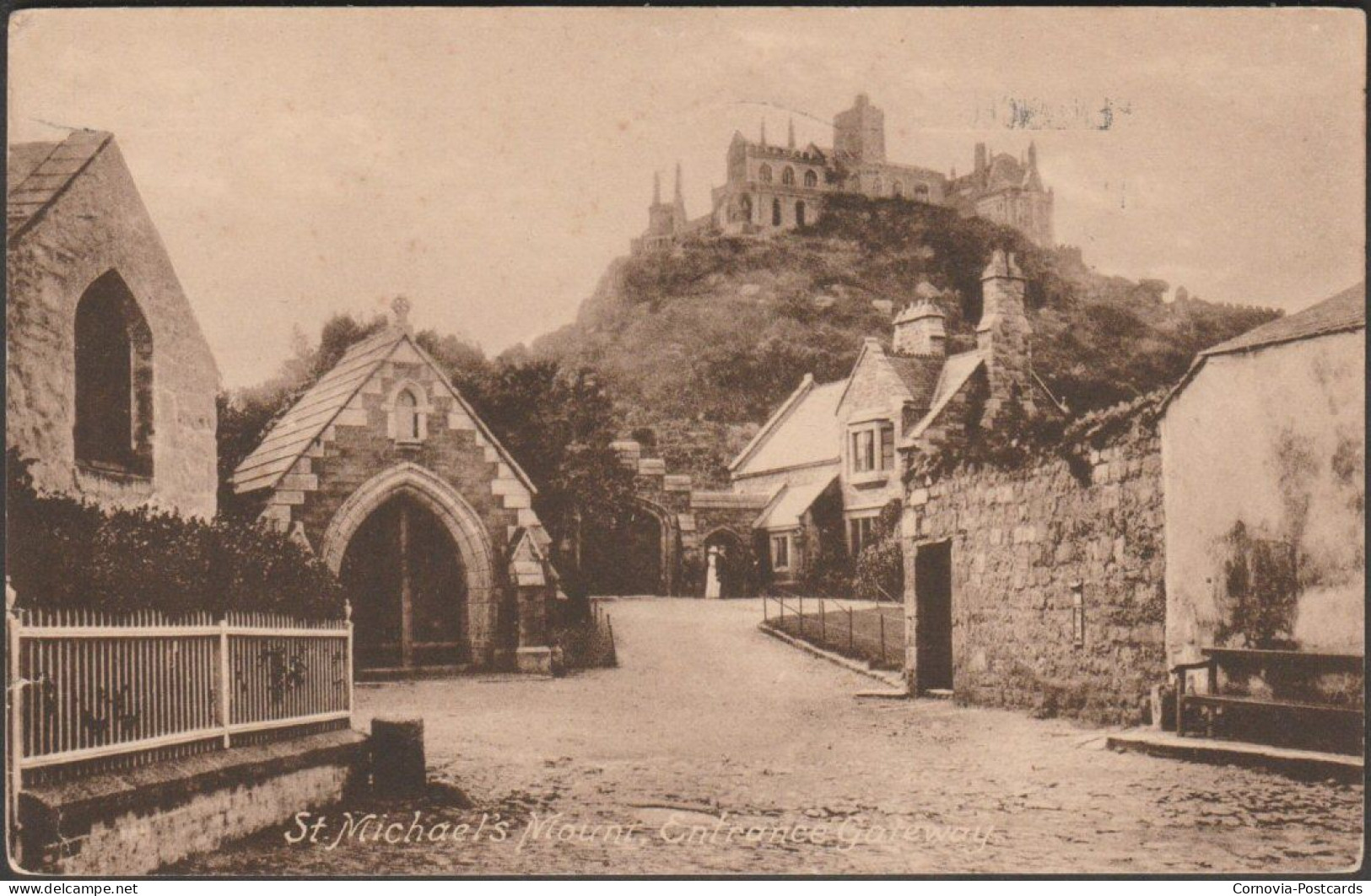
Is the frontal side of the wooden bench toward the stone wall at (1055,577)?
no

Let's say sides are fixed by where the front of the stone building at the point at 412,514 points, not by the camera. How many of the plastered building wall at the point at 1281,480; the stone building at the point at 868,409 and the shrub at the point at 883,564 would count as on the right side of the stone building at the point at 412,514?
0

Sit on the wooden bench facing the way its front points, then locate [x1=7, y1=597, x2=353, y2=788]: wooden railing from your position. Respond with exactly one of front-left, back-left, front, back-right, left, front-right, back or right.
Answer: front

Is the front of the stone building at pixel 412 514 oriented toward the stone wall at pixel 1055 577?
no

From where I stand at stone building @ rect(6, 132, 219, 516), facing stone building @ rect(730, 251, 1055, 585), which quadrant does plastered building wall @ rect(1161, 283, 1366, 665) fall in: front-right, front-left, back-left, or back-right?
front-right

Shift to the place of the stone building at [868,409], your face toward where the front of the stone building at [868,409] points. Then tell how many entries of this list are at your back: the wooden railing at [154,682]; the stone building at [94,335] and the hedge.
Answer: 0

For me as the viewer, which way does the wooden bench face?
facing the viewer and to the left of the viewer

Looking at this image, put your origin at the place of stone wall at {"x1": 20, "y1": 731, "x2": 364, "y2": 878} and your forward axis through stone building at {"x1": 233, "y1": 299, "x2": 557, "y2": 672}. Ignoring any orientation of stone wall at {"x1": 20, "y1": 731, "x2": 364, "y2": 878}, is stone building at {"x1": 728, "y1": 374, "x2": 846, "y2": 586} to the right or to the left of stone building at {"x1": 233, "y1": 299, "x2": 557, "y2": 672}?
right

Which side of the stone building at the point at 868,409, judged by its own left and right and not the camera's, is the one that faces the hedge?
front

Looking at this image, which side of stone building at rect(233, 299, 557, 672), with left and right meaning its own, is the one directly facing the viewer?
front

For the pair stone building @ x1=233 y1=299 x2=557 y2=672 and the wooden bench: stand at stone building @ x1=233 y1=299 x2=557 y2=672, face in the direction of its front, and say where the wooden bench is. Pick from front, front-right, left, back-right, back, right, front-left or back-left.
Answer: front-left

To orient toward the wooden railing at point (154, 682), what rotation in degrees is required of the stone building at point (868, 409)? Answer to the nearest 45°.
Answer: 0° — it already faces it

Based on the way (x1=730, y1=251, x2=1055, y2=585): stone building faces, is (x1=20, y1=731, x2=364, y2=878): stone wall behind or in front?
in front

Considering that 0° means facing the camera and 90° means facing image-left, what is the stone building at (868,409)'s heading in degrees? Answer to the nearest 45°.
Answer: approximately 45°
